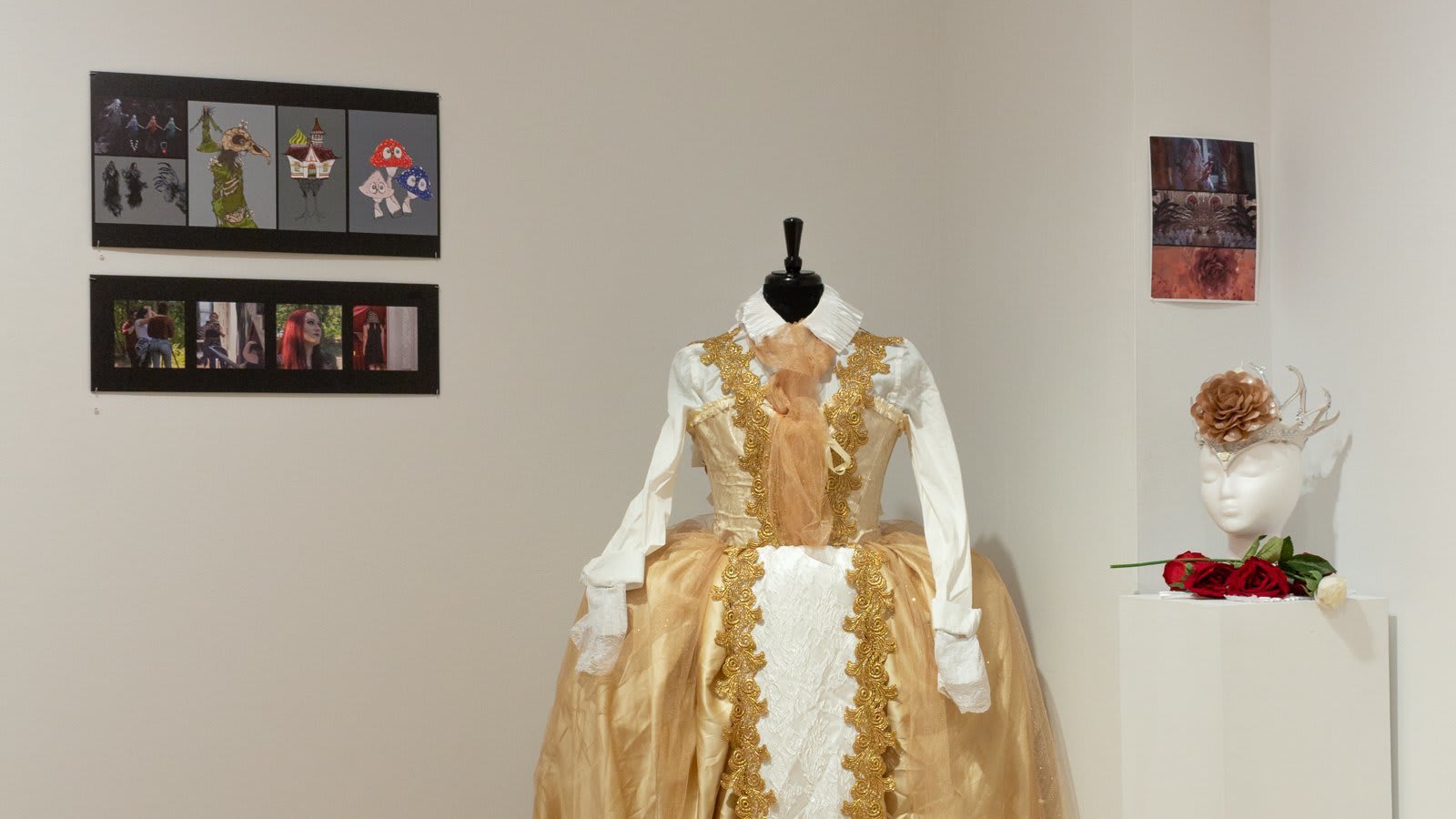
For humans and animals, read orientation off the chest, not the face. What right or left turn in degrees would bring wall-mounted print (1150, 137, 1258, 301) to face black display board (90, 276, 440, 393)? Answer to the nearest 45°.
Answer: approximately 90° to its right

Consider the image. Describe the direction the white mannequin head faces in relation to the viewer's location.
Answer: facing the viewer and to the left of the viewer

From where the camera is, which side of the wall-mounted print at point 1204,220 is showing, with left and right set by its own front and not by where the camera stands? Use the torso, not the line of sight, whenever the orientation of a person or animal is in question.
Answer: front

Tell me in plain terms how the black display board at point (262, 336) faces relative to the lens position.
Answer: facing the viewer

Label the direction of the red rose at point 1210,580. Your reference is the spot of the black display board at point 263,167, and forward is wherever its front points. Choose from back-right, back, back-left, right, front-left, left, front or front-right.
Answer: front-left

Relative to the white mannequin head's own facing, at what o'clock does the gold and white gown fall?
The gold and white gown is roughly at 1 o'clock from the white mannequin head.

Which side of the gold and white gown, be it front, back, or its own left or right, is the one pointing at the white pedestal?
left

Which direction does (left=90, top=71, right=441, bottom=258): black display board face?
toward the camera

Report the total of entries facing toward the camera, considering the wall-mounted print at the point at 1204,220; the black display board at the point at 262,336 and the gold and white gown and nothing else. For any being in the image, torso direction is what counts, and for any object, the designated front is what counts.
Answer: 3

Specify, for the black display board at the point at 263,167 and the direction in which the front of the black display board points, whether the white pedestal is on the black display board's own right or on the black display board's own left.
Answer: on the black display board's own left

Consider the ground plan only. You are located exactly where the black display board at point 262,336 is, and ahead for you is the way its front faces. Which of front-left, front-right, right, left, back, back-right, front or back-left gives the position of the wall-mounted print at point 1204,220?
front-left
